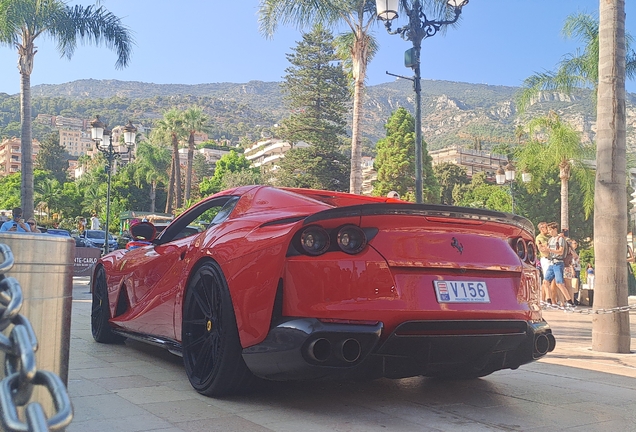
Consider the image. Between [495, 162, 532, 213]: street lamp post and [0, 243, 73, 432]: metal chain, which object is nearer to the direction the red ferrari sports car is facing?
the street lamp post

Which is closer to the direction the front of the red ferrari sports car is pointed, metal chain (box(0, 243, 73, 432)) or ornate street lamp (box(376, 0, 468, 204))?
the ornate street lamp

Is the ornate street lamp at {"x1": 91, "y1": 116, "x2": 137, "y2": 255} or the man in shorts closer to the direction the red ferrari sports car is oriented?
the ornate street lamp

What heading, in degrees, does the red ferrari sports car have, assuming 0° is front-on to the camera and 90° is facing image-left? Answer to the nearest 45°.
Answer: approximately 135°

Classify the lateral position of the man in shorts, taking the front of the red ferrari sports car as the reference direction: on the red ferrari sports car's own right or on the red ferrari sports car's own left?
on the red ferrari sports car's own right

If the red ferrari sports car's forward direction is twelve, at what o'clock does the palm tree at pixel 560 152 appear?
The palm tree is roughly at 2 o'clock from the red ferrari sports car.

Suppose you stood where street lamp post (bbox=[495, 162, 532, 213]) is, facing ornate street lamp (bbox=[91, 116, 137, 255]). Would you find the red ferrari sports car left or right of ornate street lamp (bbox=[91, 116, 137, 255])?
left

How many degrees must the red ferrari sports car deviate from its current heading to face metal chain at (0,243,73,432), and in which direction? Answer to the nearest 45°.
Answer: approximately 135° to its left

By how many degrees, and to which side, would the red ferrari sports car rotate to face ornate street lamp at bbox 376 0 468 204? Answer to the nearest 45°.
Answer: approximately 45° to its right

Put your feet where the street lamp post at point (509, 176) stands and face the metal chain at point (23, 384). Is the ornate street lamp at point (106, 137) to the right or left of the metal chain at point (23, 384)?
right

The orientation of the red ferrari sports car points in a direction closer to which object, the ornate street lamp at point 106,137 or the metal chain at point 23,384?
the ornate street lamp

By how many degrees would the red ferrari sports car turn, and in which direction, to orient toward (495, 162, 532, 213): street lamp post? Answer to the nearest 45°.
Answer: approximately 45° to its right
